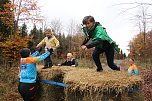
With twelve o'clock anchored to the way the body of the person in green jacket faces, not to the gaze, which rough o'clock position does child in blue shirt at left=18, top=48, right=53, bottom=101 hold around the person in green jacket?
The child in blue shirt is roughly at 12 o'clock from the person in green jacket.

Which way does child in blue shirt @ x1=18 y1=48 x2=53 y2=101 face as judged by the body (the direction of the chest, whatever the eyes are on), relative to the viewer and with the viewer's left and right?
facing away from the viewer and to the right of the viewer

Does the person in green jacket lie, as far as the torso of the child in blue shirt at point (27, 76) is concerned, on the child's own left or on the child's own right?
on the child's own right

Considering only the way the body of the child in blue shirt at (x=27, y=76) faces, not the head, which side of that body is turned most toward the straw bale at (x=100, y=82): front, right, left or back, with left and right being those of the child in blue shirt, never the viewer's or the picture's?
right

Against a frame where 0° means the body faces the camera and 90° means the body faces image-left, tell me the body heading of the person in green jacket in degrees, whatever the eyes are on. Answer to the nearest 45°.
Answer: approximately 45°

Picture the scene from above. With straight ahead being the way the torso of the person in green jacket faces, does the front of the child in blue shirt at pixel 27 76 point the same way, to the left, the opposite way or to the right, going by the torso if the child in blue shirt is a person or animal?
the opposite way

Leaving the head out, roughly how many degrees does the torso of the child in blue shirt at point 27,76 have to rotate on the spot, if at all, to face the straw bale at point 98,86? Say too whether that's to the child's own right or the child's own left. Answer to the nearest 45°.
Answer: approximately 90° to the child's own right
